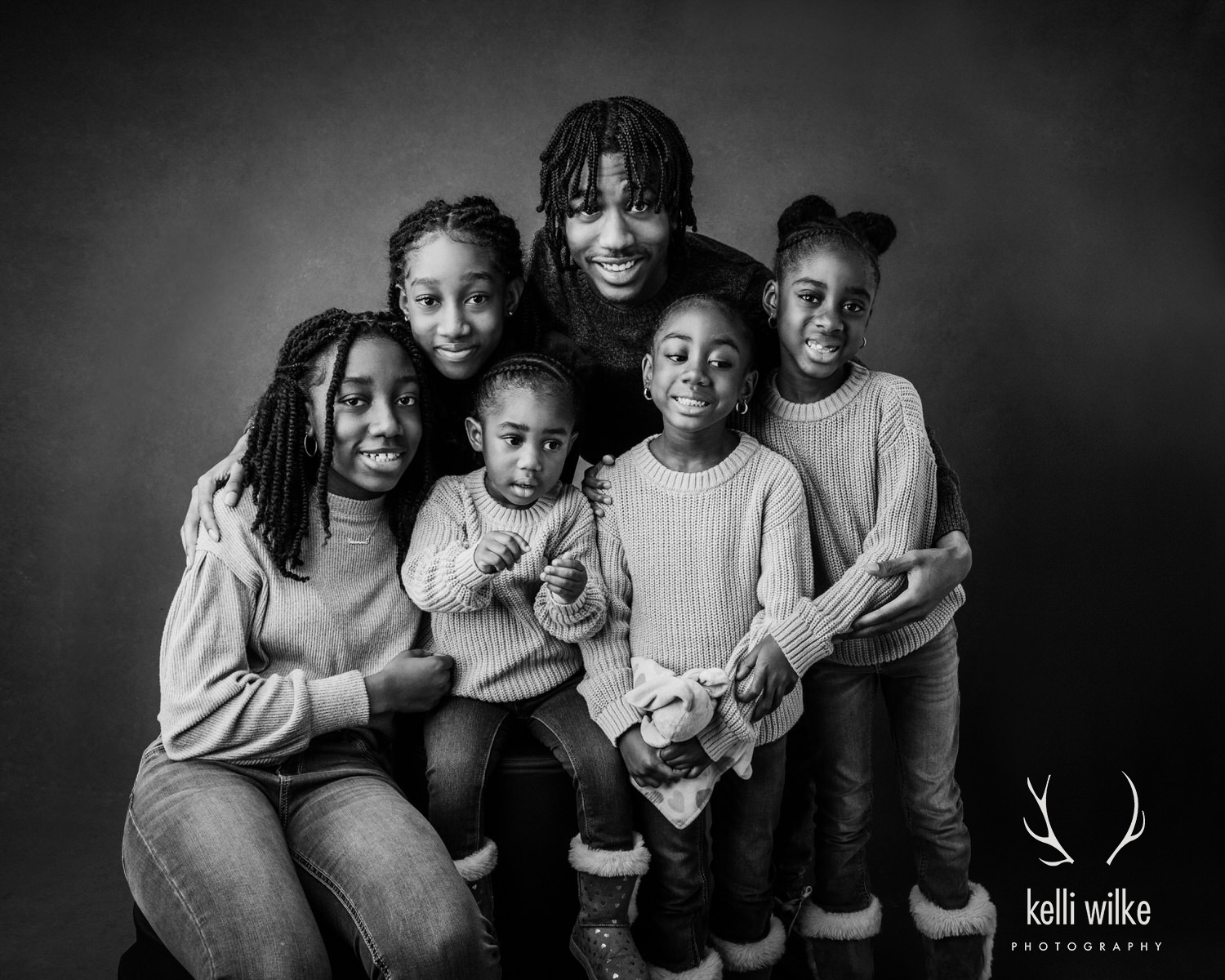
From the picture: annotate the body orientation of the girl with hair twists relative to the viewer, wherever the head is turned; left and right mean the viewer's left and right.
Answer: facing the viewer and to the right of the viewer

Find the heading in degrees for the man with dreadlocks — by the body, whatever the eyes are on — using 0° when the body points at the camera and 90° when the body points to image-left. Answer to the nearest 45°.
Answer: approximately 0°

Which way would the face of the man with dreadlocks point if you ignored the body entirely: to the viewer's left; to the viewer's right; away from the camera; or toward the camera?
toward the camera
